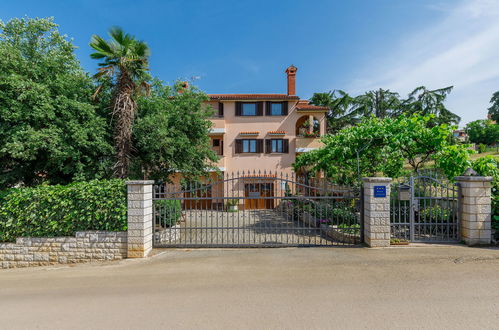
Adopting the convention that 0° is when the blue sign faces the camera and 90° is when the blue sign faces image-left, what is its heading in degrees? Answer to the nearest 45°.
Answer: approximately 0°

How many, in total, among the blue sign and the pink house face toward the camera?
2

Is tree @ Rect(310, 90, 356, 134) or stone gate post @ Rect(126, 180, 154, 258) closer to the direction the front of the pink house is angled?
the stone gate post

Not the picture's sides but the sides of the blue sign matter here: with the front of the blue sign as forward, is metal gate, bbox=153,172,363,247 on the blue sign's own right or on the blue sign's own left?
on the blue sign's own right

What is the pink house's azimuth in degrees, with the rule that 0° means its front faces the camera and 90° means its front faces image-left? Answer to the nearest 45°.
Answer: approximately 0°

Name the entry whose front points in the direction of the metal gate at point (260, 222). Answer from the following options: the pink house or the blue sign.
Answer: the pink house

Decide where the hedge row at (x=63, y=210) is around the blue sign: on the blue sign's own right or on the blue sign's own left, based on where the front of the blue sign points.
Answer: on the blue sign's own right

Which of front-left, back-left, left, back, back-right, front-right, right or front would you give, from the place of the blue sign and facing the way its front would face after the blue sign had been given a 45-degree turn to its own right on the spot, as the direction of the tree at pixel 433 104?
back-right

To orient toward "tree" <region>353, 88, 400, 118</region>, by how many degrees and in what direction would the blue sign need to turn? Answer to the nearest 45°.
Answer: approximately 180°
